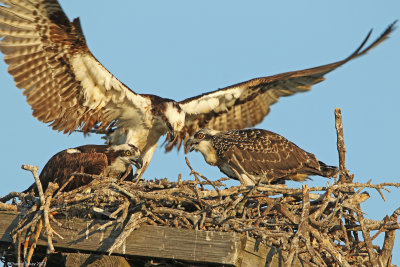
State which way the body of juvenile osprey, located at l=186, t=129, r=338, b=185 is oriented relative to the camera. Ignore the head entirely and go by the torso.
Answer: to the viewer's left

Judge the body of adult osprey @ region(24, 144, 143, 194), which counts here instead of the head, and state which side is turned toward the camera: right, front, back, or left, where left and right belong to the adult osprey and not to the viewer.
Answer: right

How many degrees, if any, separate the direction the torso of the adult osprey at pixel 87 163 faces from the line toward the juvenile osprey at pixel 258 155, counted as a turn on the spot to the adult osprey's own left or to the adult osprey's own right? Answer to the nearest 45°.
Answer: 0° — it already faces it

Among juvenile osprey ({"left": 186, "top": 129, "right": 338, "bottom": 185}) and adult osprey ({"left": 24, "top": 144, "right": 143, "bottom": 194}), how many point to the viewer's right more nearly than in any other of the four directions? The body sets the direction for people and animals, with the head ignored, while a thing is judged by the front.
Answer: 1
